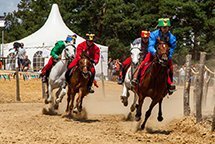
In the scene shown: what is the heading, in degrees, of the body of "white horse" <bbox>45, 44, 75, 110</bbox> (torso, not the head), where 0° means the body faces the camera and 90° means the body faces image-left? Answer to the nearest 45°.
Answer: approximately 315°

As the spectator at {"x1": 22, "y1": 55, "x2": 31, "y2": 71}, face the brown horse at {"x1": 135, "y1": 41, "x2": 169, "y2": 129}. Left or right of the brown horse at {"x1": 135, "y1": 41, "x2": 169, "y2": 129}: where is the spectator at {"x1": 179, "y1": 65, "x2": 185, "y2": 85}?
left

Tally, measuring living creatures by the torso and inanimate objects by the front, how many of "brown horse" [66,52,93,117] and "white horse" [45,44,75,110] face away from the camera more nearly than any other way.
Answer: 0

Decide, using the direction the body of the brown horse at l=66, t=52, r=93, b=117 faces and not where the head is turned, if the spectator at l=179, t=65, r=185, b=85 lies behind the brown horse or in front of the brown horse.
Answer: behind

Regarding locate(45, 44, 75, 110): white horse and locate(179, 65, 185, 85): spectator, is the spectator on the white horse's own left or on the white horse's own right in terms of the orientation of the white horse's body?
on the white horse's own left

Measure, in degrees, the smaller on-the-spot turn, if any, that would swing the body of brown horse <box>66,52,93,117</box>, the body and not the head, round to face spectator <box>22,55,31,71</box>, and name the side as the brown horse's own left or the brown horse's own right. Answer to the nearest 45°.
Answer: approximately 180°

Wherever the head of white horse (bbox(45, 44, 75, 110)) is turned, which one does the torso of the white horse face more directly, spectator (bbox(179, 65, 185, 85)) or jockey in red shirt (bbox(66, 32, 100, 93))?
the jockey in red shirt

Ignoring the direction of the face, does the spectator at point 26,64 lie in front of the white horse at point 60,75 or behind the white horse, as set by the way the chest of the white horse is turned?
behind

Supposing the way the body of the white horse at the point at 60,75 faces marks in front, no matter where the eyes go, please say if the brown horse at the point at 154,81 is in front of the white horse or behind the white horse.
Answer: in front
